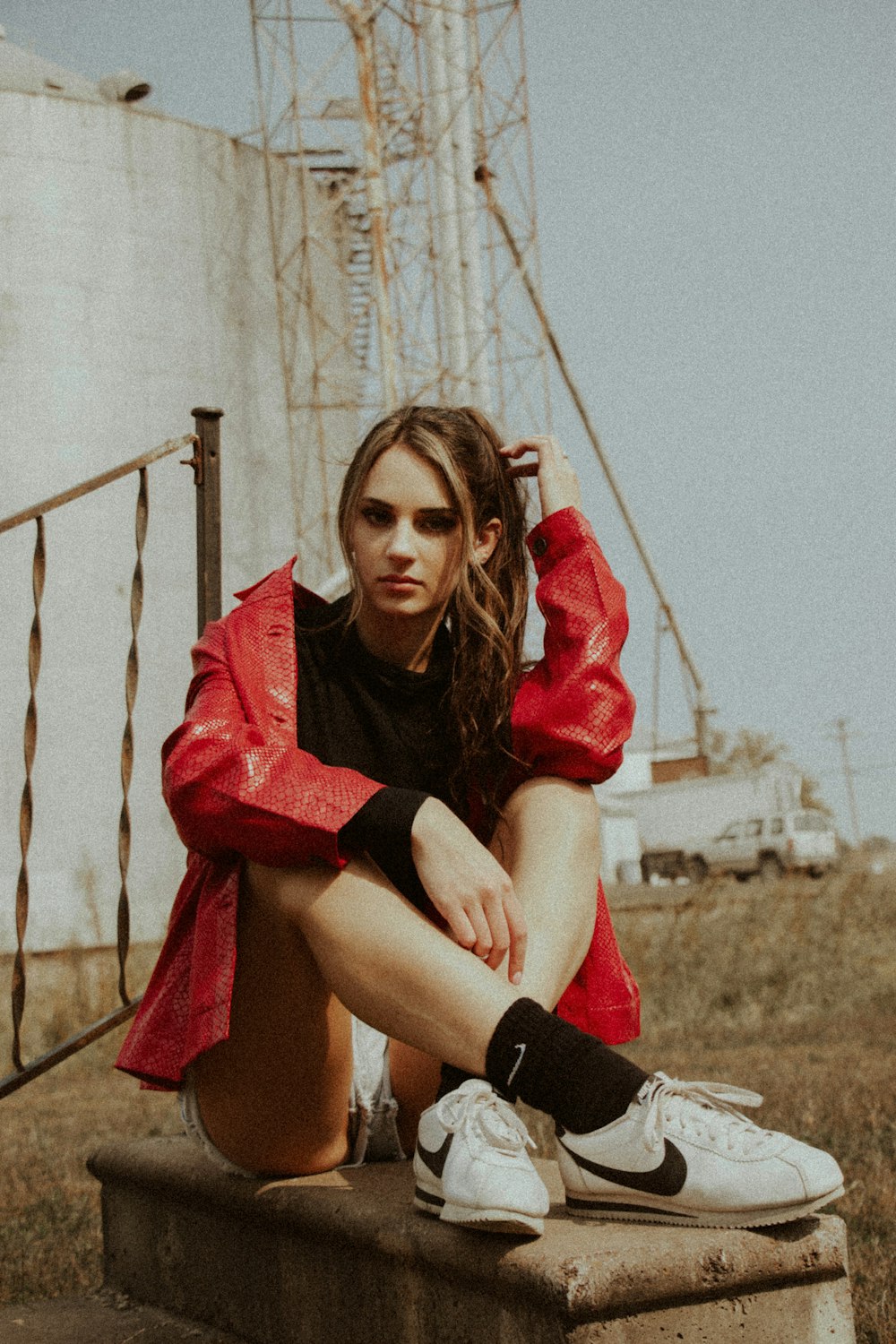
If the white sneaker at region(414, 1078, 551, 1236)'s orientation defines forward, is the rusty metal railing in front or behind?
behind

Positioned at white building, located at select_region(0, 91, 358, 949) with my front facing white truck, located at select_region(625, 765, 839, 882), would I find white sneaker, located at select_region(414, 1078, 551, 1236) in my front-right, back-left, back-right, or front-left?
back-right

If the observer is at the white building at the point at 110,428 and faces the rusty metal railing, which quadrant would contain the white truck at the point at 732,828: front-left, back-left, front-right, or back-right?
back-left

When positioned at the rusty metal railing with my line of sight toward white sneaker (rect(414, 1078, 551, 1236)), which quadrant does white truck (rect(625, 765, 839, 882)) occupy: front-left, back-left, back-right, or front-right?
back-left

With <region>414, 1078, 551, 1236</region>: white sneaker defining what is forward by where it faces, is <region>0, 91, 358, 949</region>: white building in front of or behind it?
behind

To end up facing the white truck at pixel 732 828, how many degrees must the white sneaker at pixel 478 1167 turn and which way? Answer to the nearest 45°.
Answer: approximately 135° to its left

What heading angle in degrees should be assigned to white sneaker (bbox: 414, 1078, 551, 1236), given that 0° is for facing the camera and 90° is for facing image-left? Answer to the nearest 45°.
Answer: approximately 315°
